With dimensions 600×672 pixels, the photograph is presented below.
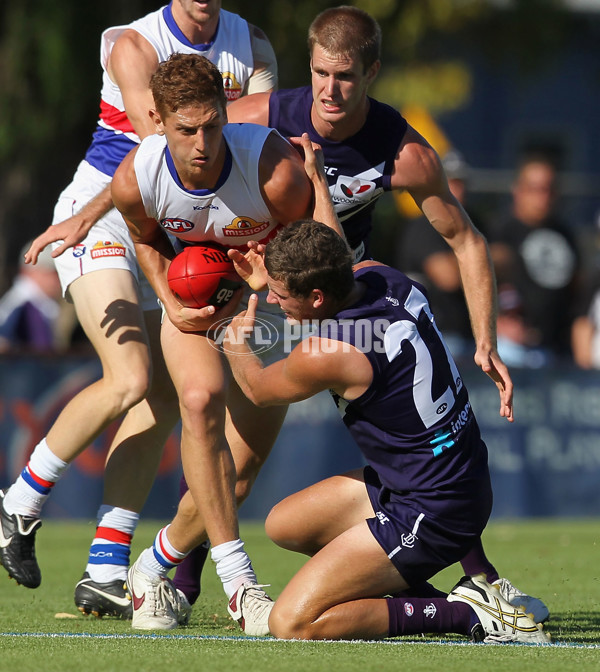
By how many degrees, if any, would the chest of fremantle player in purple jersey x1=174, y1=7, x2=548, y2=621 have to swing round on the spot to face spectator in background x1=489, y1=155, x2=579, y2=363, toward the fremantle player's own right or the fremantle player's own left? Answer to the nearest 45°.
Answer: approximately 180°

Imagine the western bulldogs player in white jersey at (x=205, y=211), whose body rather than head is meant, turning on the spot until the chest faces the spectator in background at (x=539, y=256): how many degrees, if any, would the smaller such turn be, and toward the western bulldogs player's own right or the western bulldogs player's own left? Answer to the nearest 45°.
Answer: approximately 135° to the western bulldogs player's own left

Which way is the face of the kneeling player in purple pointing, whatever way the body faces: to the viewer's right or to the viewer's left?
to the viewer's left

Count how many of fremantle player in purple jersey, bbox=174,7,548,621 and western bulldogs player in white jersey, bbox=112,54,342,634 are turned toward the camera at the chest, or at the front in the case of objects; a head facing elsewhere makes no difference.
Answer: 2

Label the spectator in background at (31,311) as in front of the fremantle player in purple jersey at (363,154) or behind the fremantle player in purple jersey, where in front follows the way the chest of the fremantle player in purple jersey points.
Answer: behind

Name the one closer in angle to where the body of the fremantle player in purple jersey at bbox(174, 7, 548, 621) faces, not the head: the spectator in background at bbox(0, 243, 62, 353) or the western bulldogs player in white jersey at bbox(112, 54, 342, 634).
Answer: the western bulldogs player in white jersey

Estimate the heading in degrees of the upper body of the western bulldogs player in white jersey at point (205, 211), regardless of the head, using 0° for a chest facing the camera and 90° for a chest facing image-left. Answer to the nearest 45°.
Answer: approximately 0°

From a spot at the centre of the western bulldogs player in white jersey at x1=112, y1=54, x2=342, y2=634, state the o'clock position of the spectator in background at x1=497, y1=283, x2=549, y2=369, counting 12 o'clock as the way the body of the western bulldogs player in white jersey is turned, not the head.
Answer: The spectator in background is roughly at 7 o'clock from the western bulldogs player in white jersey.

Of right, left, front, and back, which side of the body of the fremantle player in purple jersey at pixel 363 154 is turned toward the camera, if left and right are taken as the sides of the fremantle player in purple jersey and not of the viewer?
front

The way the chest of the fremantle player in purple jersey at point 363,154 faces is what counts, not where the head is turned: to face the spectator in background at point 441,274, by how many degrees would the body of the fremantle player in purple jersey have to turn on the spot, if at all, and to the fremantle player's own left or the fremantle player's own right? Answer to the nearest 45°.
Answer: approximately 180°
